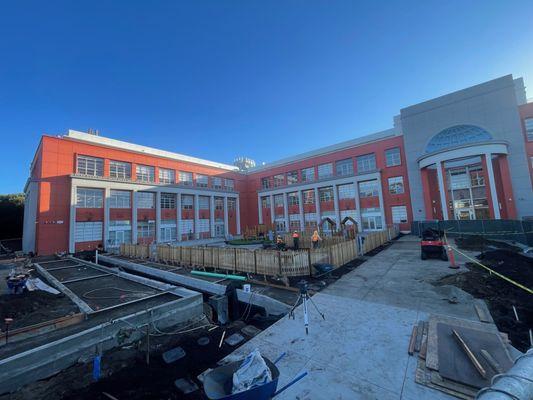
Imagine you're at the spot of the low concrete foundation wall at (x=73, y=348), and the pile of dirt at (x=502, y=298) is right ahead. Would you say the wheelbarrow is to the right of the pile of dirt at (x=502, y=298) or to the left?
right

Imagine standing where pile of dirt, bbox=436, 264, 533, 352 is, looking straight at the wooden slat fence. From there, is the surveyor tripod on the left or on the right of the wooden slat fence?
left

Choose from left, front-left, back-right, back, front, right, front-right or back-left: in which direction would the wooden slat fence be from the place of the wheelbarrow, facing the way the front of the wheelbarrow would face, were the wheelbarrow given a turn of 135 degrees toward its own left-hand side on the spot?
left

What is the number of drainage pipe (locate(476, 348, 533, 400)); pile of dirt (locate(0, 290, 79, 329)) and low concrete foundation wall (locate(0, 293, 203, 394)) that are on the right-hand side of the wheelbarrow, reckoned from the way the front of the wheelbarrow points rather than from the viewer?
2

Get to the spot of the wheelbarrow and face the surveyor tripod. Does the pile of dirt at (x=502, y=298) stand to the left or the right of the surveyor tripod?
right

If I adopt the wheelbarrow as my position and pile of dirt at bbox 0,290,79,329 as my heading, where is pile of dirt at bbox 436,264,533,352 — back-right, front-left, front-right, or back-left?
back-right

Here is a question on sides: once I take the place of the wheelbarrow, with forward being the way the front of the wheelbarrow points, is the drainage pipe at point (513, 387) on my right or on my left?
on my left

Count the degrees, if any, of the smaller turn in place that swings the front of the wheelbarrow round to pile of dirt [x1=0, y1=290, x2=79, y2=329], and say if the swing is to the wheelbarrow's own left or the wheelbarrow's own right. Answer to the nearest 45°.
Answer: approximately 90° to the wheelbarrow's own right

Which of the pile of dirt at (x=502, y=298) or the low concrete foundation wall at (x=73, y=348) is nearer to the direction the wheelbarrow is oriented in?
the low concrete foundation wall

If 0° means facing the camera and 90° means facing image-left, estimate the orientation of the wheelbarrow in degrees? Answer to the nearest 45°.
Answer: approximately 45°

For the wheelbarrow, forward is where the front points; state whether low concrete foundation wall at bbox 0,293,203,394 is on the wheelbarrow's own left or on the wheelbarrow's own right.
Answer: on the wheelbarrow's own right
